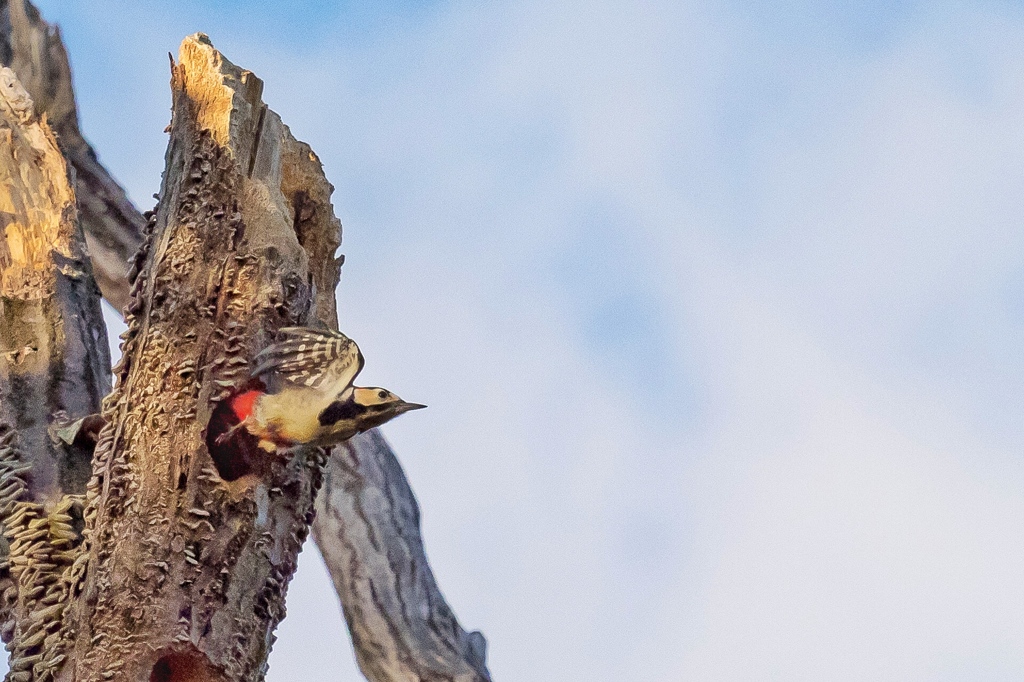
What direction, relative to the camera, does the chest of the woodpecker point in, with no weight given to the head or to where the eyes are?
to the viewer's right

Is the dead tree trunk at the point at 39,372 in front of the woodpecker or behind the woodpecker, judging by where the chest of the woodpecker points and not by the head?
behind
